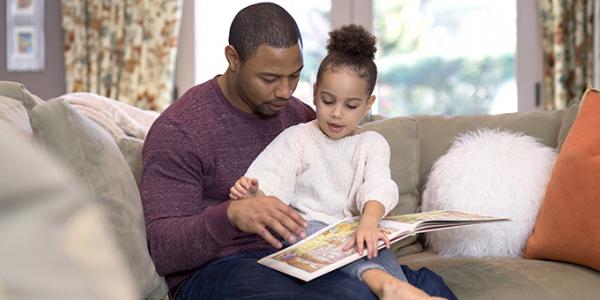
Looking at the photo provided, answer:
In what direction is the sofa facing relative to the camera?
toward the camera

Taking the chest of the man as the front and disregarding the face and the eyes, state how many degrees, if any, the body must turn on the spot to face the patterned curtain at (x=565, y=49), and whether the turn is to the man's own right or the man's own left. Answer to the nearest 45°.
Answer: approximately 90° to the man's own left

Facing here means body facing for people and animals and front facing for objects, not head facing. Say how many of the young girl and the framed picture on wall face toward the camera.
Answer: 2

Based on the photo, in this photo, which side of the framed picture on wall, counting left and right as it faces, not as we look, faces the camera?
front

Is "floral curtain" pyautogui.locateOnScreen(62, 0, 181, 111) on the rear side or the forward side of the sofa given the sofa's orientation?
on the rear side

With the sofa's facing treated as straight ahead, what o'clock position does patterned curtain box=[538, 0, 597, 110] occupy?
The patterned curtain is roughly at 7 o'clock from the sofa.

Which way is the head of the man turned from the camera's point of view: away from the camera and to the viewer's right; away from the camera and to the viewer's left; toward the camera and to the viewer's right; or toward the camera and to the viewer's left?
toward the camera and to the viewer's right

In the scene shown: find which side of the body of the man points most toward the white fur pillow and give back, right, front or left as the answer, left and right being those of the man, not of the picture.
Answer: left

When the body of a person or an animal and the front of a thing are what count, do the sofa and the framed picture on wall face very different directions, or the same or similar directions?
same or similar directions

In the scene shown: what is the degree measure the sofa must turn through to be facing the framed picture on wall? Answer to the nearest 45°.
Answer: approximately 180°
